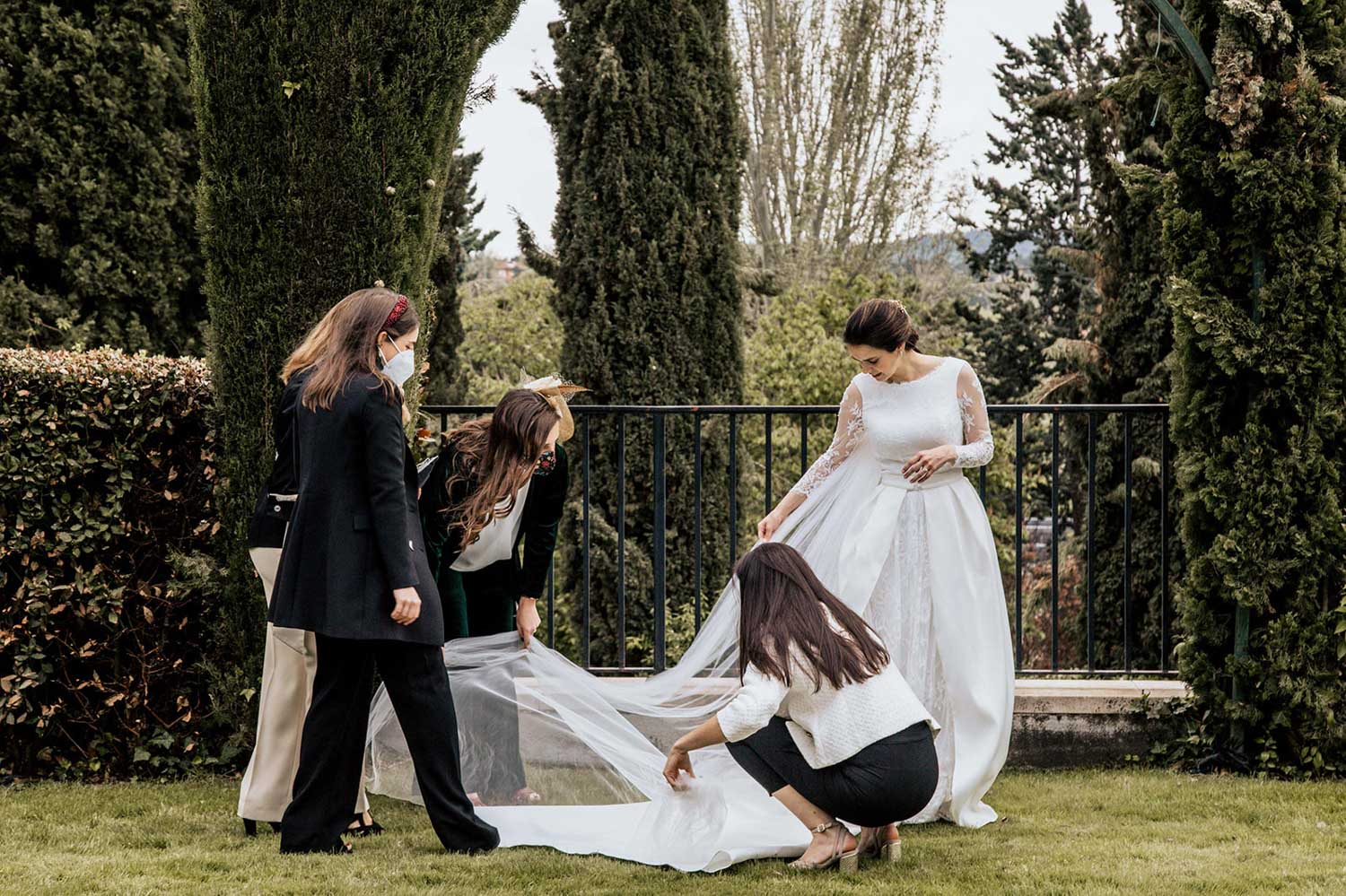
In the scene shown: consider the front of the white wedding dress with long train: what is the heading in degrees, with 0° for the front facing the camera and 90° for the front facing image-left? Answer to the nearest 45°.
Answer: approximately 0°

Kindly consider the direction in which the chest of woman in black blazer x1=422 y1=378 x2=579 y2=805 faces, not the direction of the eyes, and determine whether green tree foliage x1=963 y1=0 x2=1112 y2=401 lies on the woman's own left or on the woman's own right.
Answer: on the woman's own left

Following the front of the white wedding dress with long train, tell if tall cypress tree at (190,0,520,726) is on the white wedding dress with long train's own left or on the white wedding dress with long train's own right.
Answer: on the white wedding dress with long train's own right

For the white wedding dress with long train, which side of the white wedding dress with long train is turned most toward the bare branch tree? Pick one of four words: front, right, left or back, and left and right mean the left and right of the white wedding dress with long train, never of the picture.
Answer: back

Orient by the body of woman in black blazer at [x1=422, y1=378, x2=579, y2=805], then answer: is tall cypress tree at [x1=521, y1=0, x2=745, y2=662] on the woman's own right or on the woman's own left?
on the woman's own left

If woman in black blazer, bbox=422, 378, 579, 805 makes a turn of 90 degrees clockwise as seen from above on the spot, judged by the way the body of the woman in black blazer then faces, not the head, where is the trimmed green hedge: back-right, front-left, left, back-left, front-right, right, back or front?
right

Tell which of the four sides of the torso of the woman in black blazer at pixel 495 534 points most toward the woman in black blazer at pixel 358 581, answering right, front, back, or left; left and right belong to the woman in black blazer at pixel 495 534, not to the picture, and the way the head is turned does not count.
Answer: right

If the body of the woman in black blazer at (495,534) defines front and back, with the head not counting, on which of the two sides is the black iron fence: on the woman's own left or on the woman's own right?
on the woman's own left

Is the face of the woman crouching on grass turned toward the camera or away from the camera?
away from the camera

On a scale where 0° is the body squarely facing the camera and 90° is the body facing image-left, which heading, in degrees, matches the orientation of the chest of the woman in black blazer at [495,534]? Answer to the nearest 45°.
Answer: approximately 315°
